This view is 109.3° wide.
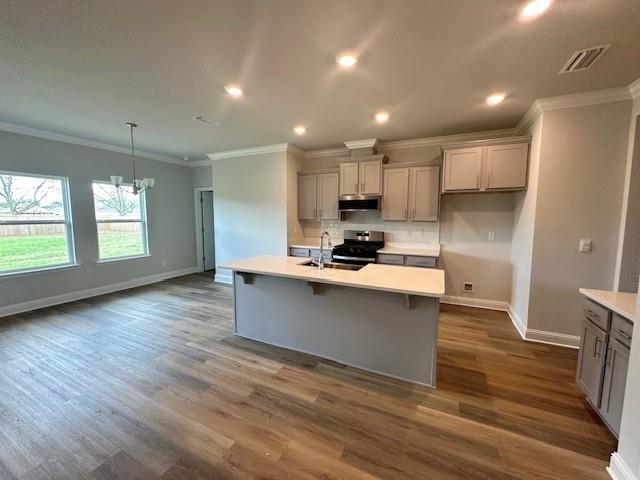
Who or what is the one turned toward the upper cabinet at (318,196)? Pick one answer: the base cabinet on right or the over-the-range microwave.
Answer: the base cabinet on right

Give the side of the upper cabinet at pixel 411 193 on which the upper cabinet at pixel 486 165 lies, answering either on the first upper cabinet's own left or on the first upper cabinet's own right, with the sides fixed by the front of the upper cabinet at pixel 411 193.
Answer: on the first upper cabinet's own left

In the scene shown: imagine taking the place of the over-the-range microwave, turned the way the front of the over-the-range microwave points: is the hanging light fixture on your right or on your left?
on your right

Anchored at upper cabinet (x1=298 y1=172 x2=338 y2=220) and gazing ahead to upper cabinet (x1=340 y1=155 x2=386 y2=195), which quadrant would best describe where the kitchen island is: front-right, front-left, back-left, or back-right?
front-right

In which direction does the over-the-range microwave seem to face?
toward the camera

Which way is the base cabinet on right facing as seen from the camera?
to the viewer's left

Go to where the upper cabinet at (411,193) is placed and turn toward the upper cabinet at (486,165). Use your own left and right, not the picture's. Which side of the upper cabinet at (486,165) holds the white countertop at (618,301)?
right

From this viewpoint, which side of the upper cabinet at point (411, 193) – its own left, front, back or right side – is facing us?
front

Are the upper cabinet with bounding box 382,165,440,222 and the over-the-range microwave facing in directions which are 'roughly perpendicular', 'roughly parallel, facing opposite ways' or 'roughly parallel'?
roughly parallel

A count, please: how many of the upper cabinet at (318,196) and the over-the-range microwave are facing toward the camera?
2

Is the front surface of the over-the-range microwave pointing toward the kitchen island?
yes

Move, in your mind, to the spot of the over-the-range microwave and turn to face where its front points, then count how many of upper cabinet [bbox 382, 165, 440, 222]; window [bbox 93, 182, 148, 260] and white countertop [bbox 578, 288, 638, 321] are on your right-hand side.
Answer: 1

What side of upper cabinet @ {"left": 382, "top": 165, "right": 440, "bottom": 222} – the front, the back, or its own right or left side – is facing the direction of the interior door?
right
